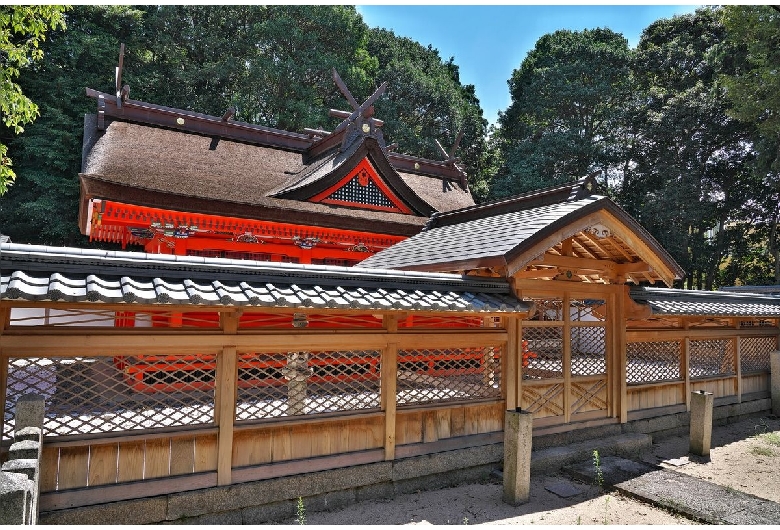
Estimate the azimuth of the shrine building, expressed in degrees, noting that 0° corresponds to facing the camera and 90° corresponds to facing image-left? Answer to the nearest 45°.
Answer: approximately 315°

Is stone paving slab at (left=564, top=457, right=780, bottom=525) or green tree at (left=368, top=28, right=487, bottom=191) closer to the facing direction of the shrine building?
the stone paving slab

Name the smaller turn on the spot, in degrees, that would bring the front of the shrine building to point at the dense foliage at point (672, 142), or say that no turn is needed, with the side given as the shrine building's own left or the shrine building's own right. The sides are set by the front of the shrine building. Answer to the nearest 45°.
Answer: approximately 90° to the shrine building's own left

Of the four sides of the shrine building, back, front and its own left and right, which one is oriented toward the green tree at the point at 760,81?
left

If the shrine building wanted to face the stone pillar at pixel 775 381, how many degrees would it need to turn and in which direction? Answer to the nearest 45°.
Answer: approximately 90° to its left

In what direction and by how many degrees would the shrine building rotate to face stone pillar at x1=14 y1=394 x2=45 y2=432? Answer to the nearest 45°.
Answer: approximately 90° to its right

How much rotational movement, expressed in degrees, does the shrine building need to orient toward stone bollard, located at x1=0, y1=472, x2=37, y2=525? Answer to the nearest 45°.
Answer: approximately 45° to its right

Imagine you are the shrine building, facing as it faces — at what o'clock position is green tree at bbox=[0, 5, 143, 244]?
The green tree is roughly at 6 o'clock from the shrine building.

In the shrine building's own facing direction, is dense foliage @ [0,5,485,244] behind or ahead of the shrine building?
behind

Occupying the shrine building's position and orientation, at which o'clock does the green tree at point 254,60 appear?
The green tree is roughly at 7 o'clock from the shrine building.

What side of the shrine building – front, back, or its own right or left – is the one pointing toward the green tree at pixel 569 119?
left

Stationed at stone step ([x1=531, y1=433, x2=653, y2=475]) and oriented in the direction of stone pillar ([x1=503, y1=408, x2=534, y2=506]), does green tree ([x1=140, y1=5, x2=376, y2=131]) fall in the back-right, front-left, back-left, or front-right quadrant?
back-right
